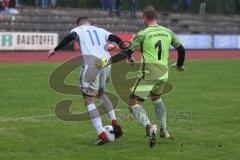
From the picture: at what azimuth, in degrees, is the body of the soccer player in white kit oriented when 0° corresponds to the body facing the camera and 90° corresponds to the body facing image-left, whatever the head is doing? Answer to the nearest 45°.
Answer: approximately 180°

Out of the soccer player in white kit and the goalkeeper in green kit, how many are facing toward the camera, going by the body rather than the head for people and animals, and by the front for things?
0

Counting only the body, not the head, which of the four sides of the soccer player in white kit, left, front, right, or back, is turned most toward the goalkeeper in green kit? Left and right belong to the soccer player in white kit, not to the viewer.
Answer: right

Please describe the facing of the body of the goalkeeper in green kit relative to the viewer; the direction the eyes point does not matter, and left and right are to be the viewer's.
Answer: facing away from the viewer and to the left of the viewer
